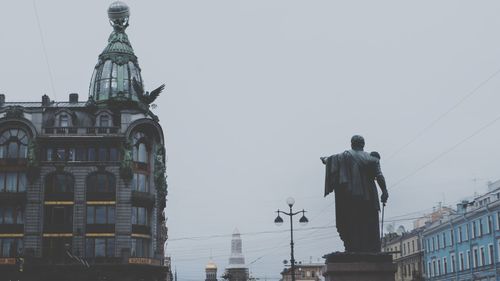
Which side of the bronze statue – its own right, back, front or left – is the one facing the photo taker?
back
